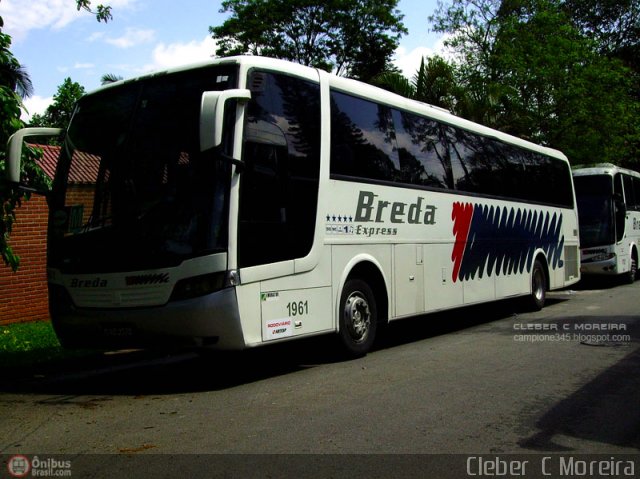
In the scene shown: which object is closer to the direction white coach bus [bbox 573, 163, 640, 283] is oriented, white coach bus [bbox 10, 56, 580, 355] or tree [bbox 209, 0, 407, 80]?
the white coach bus

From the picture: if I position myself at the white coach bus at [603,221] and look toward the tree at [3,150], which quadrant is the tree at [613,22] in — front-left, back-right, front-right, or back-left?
back-right

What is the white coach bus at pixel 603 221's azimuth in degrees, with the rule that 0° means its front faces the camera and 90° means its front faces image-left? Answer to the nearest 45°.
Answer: approximately 45°

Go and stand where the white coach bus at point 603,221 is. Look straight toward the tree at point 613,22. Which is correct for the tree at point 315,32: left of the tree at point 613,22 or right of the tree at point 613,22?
left

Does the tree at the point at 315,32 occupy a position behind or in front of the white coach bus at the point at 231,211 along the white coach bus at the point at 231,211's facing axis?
behind

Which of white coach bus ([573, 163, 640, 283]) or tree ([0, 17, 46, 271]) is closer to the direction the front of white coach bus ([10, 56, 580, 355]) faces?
the tree

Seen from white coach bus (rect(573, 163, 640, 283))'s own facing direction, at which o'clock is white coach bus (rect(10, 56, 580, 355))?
white coach bus (rect(10, 56, 580, 355)) is roughly at 11 o'clock from white coach bus (rect(573, 163, 640, 283)).

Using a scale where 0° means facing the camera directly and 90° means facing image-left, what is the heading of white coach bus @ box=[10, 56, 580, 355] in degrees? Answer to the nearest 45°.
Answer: approximately 45°

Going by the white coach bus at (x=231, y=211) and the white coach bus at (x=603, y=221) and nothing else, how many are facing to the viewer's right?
0

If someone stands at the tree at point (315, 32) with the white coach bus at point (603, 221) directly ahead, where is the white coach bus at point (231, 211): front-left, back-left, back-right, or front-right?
front-right

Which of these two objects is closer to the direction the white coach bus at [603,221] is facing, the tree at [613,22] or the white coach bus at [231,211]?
the white coach bus
